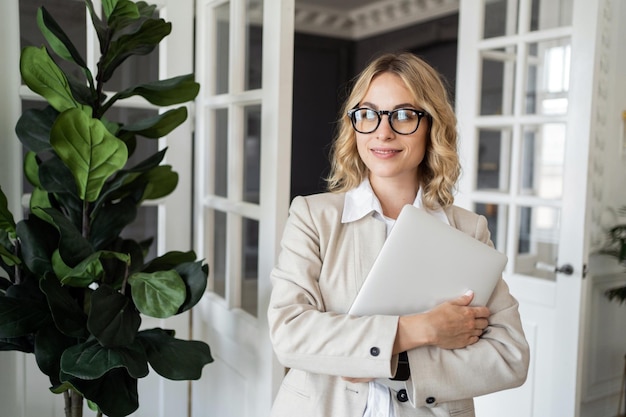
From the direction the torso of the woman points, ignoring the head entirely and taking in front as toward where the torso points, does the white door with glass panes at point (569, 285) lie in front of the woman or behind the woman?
behind

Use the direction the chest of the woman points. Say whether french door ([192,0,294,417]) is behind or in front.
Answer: behind

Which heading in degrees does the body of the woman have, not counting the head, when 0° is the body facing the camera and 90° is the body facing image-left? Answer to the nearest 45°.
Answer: approximately 0°

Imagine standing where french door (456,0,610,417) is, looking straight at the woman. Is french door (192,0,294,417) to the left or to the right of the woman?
right

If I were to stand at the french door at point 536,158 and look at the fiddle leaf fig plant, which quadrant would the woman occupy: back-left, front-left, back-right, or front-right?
front-left

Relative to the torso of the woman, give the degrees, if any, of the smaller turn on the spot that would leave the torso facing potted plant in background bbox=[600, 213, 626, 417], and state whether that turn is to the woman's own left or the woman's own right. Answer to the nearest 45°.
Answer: approximately 135° to the woman's own left

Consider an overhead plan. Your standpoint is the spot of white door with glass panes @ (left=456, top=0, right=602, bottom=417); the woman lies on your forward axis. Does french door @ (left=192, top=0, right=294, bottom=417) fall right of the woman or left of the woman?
right

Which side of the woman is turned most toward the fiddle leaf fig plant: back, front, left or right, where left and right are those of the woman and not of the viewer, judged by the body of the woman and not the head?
right

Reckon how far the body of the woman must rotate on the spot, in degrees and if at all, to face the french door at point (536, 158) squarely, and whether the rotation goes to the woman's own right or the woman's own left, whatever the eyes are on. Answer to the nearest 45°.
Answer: approximately 180°
